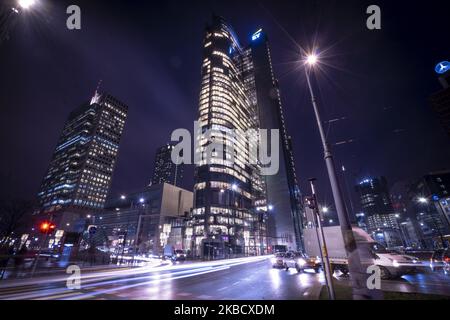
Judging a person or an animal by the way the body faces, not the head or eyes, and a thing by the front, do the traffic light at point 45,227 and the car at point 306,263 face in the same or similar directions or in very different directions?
same or similar directions

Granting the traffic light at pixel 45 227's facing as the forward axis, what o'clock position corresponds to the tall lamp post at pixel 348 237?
The tall lamp post is roughly at 11 o'clock from the traffic light.

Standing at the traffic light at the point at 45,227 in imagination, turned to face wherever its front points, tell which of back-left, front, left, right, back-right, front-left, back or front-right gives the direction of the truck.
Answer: front-left

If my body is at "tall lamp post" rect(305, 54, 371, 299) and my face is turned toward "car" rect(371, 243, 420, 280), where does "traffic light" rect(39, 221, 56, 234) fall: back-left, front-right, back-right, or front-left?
back-left

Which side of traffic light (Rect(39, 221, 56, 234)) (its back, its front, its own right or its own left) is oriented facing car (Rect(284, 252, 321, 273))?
left

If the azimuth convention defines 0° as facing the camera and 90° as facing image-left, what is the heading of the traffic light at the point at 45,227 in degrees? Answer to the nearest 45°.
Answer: approximately 0°

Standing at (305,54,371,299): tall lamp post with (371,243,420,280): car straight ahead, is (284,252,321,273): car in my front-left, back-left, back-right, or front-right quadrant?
front-left

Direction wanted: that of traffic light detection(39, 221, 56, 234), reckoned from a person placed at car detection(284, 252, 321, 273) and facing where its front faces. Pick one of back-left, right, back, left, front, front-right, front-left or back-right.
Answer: right

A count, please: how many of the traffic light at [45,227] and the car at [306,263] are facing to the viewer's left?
0

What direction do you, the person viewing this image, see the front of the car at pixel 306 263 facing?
facing the viewer and to the right of the viewer
